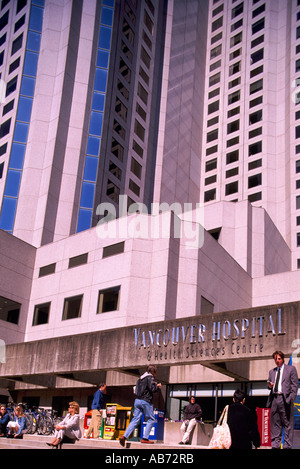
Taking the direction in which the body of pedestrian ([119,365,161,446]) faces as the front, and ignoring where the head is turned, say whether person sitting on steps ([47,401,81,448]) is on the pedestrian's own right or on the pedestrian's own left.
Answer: on the pedestrian's own left
